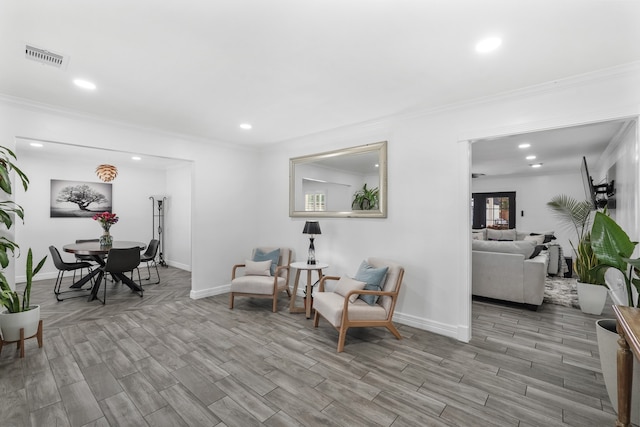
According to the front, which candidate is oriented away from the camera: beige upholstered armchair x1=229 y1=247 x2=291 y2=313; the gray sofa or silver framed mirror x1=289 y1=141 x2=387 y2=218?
the gray sofa

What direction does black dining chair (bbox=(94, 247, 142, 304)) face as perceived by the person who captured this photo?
facing away from the viewer and to the left of the viewer

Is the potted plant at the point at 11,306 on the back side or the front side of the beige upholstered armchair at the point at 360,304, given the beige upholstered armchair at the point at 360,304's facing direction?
on the front side

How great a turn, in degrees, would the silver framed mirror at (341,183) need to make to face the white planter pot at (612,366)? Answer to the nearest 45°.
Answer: approximately 90° to its left

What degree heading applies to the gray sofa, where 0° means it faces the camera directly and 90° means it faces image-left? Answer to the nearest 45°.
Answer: approximately 180°

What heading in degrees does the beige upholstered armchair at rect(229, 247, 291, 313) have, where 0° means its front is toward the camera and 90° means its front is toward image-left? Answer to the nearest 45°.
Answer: approximately 45°

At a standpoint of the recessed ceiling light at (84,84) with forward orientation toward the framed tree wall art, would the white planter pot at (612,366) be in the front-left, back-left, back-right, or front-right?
back-right

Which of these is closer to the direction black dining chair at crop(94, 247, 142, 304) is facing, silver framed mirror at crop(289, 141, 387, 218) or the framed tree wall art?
the framed tree wall art

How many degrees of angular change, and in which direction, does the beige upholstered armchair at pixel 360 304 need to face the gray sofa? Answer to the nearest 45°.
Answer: approximately 180°

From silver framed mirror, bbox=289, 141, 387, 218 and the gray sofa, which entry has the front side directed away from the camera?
the gray sofa

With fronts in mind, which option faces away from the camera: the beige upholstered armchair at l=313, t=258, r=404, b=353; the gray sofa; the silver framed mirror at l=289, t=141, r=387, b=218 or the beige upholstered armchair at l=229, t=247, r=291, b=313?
the gray sofa

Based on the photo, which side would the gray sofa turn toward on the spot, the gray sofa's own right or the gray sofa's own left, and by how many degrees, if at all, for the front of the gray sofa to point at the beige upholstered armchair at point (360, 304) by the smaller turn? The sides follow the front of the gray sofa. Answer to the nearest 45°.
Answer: approximately 135° to the gray sofa's own left

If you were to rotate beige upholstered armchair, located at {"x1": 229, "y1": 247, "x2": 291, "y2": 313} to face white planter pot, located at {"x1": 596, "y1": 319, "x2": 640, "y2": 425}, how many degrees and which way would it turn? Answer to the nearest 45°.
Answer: approximately 90° to its left
